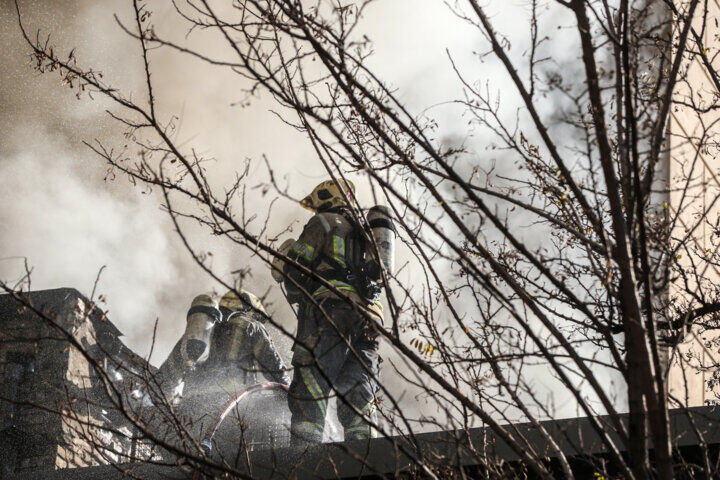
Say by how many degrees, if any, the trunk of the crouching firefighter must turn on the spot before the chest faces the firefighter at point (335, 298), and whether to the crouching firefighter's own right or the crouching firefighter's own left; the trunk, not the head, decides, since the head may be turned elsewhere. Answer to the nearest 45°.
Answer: approximately 90° to the crouching firefighter's own right

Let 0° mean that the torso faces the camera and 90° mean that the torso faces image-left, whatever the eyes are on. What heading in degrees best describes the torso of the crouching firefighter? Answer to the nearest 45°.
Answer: approximately 225°

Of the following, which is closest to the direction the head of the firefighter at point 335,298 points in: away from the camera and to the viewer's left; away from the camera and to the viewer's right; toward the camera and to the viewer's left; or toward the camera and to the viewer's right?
away from the camera and to the viewer's left
